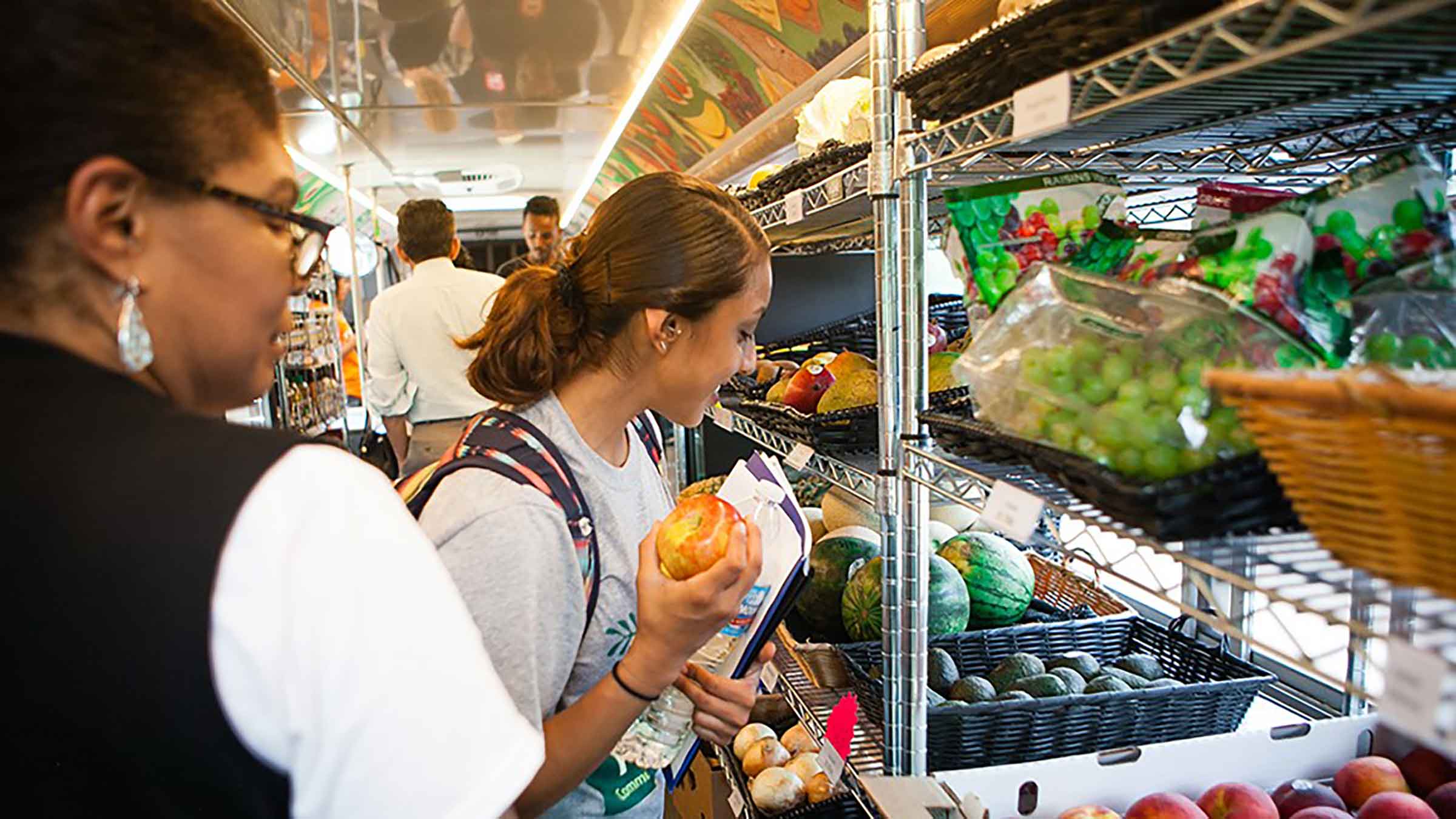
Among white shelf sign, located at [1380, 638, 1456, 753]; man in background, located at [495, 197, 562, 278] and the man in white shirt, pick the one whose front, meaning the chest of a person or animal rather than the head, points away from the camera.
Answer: the man in white shirt

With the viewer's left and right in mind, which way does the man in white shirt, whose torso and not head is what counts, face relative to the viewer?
facing away from the viewer

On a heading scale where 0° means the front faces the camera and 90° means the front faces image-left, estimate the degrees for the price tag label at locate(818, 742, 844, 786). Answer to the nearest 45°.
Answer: approximately 45°

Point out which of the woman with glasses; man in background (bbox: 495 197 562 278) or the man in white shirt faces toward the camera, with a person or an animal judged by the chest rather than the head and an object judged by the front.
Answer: the man in background

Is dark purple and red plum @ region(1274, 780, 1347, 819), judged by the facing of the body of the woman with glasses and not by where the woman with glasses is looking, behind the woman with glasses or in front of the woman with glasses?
in front

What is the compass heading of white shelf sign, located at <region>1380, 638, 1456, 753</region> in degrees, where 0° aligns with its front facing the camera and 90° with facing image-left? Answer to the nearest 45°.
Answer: approximately 45°

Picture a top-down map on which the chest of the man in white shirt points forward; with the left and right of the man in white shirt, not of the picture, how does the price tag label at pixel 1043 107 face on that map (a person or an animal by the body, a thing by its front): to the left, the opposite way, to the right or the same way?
to the left

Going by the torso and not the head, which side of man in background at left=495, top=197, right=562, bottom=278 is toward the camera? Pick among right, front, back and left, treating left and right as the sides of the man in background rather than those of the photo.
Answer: front

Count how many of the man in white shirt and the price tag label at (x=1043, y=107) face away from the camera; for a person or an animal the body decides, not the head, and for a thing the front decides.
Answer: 1

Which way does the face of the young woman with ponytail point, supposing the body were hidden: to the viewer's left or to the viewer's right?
to the viewer's right

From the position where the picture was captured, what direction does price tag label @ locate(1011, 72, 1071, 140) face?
facing the viewer and to the left of the viewer

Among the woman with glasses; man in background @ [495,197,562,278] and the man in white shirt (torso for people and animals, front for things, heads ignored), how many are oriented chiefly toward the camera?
1

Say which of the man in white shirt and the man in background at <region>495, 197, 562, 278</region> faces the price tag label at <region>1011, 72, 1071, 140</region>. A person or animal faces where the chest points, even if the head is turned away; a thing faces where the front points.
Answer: the man in background

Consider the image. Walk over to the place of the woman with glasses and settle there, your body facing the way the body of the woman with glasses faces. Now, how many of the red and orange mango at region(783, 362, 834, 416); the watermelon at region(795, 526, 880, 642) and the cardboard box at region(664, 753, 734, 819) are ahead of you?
3

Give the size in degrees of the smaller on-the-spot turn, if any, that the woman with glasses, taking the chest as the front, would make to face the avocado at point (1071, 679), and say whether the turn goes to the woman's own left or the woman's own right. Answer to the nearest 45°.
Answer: approximately 45° to the woman's own right

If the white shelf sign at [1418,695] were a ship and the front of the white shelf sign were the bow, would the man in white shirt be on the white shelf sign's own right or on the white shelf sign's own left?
on the white shelf sign's own right
